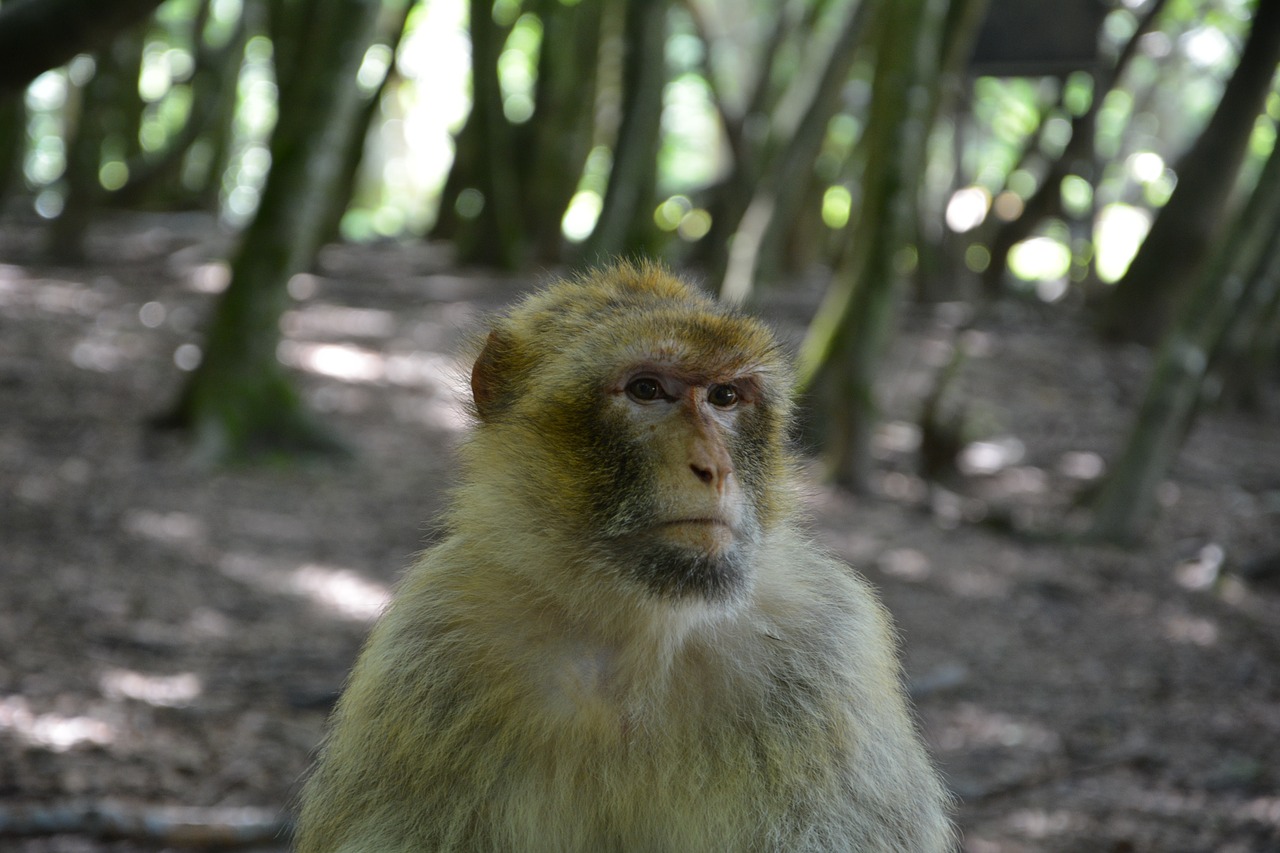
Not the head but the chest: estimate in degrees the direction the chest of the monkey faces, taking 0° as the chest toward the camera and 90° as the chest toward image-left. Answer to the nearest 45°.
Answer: approximately 0°

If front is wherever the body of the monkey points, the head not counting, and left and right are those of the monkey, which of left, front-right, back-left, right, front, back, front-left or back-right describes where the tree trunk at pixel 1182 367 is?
back-left

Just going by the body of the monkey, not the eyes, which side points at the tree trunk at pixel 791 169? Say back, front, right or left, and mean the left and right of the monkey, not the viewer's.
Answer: back

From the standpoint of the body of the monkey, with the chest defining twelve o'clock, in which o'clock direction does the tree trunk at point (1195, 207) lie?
The tree trunk is roughly at 7 o'clock from the monkey.

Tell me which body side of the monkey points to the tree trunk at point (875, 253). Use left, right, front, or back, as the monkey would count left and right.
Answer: back

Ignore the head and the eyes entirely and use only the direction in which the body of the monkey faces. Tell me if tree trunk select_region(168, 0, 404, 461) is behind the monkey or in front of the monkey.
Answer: behind

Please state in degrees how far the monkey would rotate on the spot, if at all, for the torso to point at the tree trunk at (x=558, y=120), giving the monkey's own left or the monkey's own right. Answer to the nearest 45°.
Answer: approximately 180°

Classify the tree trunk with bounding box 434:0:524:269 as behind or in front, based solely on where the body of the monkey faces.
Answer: behind

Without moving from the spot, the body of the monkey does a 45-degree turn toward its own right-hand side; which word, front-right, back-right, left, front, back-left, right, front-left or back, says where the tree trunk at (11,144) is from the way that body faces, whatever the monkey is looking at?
right

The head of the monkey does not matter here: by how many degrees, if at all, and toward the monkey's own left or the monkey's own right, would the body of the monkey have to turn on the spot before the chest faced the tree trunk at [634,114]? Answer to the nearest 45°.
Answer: approximately 180°

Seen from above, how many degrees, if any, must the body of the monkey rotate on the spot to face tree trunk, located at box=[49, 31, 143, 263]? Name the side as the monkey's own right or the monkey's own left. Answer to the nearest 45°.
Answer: approximately 135° to the monkey's own right
